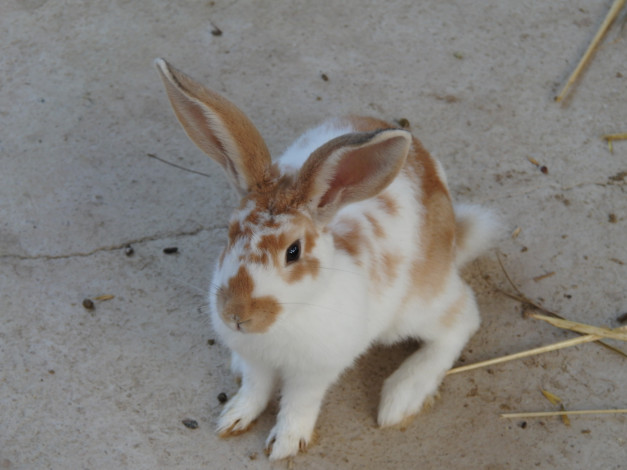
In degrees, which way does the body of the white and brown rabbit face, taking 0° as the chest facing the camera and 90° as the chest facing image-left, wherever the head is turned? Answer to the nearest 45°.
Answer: approximately 45°
